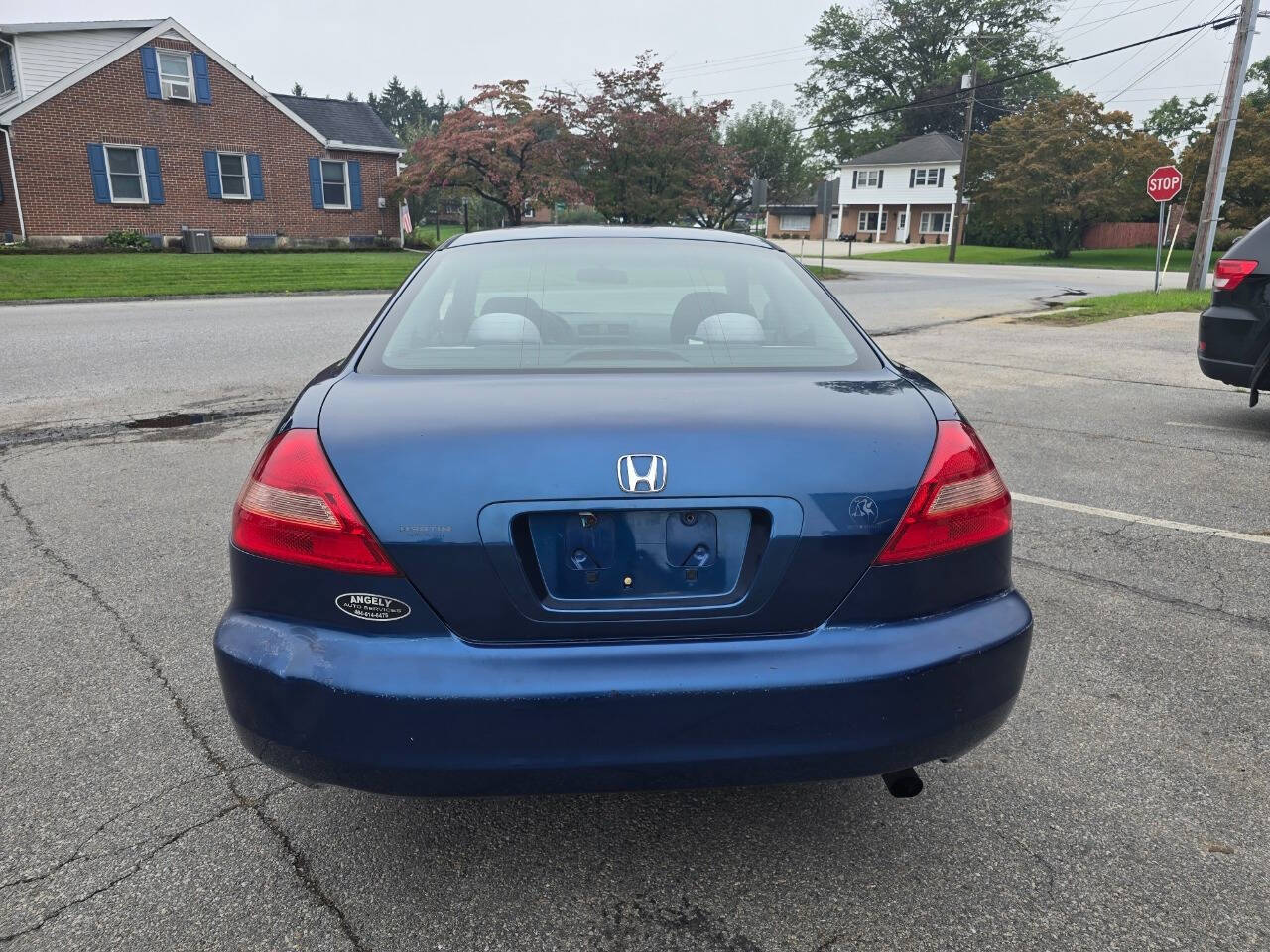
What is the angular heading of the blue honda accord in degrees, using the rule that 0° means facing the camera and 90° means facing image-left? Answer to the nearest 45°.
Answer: approximately 180°

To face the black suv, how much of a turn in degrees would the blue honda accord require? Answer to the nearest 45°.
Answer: approximately 45° to its right

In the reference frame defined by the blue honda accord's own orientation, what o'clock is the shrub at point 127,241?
The shrub is roughly at 11 o'clock from the blue honda accord.

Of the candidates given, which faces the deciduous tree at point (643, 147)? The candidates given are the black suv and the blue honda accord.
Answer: the blue honda accord

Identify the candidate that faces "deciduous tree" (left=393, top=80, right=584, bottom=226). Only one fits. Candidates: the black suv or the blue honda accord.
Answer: the blue honda accord
